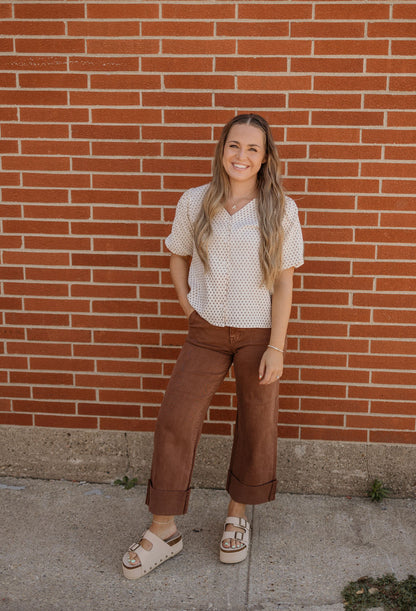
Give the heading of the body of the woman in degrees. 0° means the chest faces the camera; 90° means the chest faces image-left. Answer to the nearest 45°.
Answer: approximately 0°
